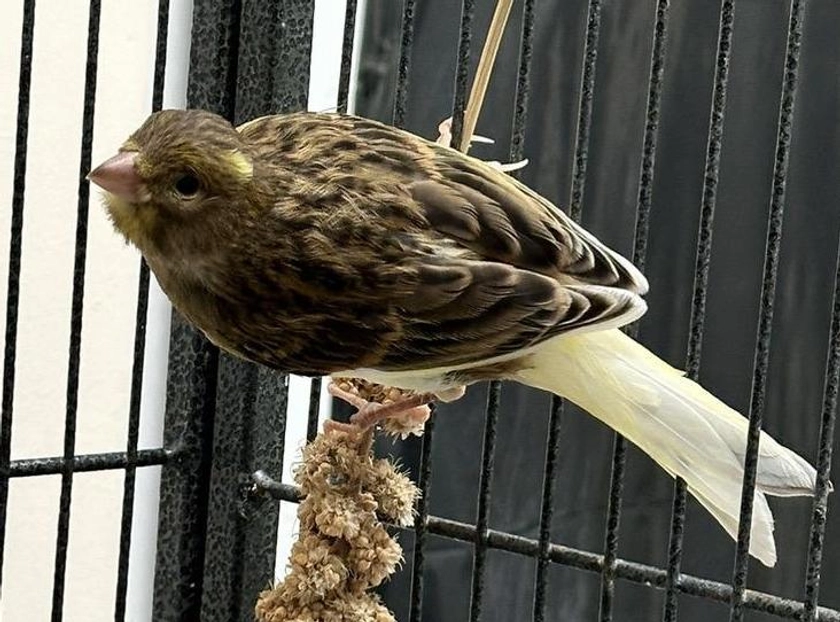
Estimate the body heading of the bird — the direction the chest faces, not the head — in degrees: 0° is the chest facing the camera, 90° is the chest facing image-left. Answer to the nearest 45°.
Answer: approximately 90°
